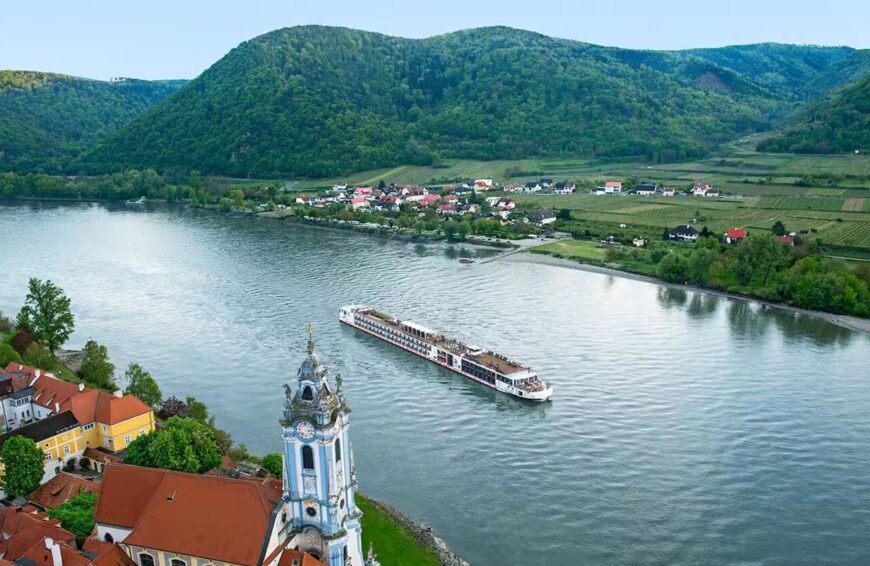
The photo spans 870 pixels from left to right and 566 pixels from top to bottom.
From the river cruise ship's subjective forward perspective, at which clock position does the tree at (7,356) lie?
The tree is roughly at 4 o'clock from the river cruise ship.

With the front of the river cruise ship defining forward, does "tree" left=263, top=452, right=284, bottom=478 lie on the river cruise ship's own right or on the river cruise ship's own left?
on the river cruise ship's own right

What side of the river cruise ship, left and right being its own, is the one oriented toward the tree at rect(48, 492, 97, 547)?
right

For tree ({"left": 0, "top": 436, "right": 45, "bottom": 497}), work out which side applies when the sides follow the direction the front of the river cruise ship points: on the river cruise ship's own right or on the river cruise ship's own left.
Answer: on the river cruise ship's own right

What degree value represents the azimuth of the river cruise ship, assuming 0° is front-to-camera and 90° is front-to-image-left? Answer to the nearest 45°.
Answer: approximately 315°

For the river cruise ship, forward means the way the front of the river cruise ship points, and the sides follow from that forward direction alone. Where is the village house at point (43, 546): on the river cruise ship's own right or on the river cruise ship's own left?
on the river cruise ship's own right

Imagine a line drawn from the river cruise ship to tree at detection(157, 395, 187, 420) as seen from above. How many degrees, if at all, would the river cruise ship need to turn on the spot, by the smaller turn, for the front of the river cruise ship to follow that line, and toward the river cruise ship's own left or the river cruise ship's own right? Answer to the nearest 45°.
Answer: approximately 90° to the river cruise ship's own right

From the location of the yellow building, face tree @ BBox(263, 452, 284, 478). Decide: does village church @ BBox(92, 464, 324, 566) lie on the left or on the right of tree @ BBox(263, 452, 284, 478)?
right

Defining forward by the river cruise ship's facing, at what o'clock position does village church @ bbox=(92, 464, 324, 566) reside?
The village church is roughly at 2 o'clock from the river cruise ship.

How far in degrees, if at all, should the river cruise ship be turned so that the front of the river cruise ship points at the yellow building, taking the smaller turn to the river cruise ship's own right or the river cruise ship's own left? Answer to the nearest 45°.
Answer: approximately 90° to the river cruise ship's own right
